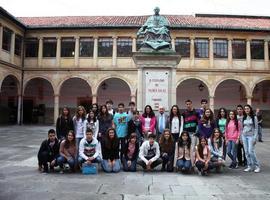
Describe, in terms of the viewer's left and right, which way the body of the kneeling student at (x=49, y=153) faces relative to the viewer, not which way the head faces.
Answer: facing the viewer and to the right of the viewer

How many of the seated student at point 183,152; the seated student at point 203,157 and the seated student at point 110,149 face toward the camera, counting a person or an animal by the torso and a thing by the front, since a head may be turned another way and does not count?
3

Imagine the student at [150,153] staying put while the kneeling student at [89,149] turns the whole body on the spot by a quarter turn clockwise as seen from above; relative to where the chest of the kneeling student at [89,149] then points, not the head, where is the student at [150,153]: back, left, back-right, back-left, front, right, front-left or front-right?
back

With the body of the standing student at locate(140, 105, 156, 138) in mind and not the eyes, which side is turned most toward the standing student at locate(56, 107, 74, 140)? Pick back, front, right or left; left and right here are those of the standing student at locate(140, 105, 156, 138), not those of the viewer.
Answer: right

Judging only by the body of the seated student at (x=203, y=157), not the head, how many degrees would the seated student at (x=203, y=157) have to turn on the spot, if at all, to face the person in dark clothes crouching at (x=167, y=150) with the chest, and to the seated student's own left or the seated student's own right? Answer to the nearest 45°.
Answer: approximately 90° to the seated student's own right

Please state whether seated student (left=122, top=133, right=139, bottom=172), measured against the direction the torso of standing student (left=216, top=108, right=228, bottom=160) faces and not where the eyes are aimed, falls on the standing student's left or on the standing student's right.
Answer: on the standing student's right

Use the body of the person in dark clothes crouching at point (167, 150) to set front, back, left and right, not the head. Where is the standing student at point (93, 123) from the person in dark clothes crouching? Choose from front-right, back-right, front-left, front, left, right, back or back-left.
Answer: right

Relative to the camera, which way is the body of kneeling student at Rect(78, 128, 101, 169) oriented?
toward the camera

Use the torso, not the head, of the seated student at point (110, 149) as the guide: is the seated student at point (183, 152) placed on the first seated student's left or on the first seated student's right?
on the first seated student's left

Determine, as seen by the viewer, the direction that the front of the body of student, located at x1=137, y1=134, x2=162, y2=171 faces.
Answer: toward the camera

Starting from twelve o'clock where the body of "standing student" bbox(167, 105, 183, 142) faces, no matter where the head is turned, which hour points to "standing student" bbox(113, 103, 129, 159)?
"standing student" bbox(113, 103, 129, 159) is roughly at 3 o'clock from "standing student" bbox(167, 105, 183, 142).

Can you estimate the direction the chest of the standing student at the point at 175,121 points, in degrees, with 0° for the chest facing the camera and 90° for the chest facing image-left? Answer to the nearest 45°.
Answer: approximately 0°

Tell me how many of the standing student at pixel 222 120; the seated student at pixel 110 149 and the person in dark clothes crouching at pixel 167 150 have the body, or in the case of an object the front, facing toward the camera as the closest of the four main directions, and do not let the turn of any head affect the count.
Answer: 3

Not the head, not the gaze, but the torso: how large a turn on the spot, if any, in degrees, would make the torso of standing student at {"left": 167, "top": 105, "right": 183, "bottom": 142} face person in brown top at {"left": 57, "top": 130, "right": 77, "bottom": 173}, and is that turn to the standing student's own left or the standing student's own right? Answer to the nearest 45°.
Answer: approximately 90° to the standing student's own right

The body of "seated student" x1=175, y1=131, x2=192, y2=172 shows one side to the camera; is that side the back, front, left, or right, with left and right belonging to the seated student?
front

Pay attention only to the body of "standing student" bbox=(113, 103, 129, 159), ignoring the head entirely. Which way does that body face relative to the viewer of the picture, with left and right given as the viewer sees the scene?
facing the viewer

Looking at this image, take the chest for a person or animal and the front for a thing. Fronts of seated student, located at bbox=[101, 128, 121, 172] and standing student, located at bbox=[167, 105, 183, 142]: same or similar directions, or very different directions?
same or similar directions
